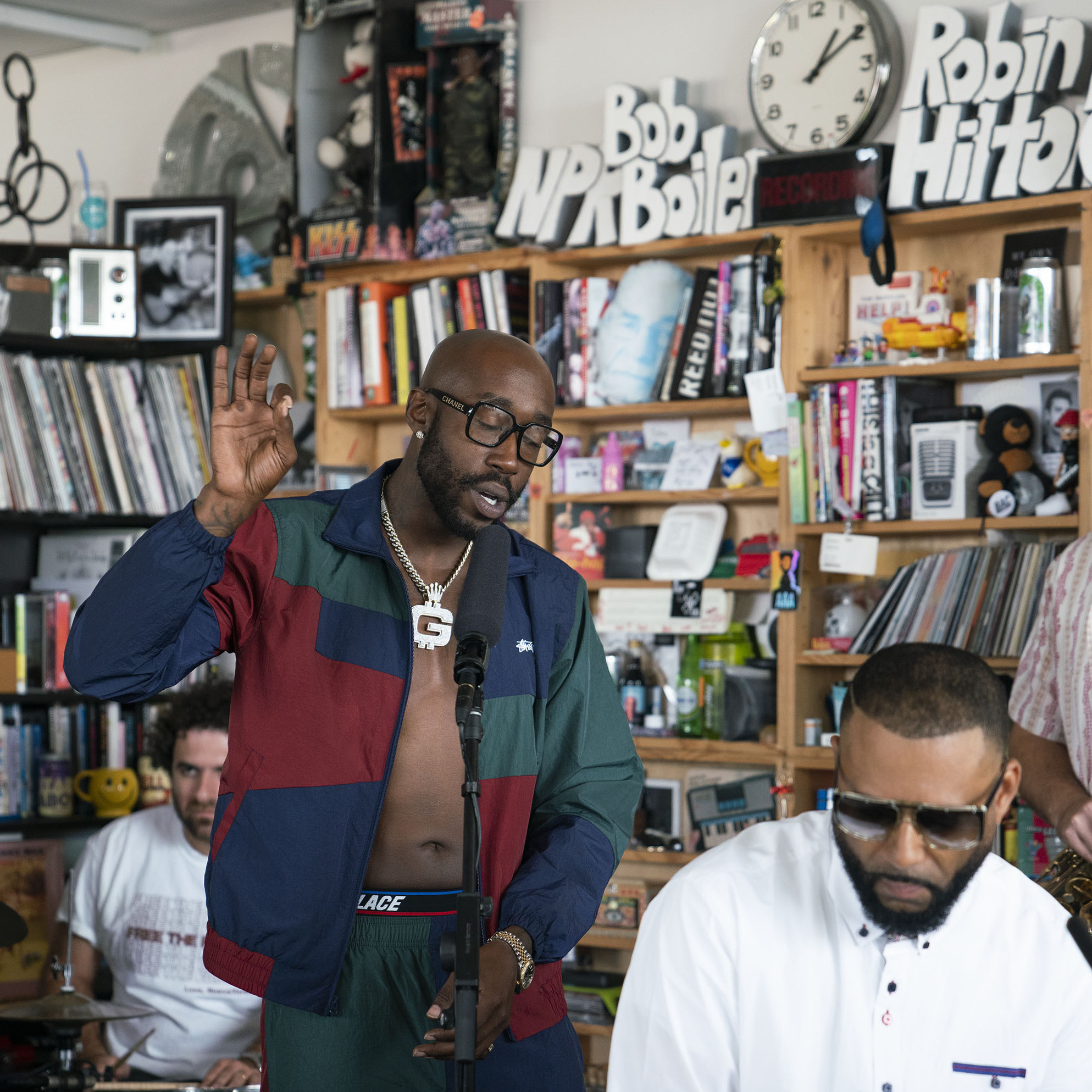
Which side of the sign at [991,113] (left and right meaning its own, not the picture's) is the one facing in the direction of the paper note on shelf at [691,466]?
right

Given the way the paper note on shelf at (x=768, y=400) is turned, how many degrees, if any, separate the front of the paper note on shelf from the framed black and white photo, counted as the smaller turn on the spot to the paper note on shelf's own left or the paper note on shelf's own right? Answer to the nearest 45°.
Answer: approximately 90° to the paper note on shelf's own right

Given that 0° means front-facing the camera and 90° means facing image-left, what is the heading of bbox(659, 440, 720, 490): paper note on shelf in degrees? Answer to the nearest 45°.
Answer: approximately 0°
